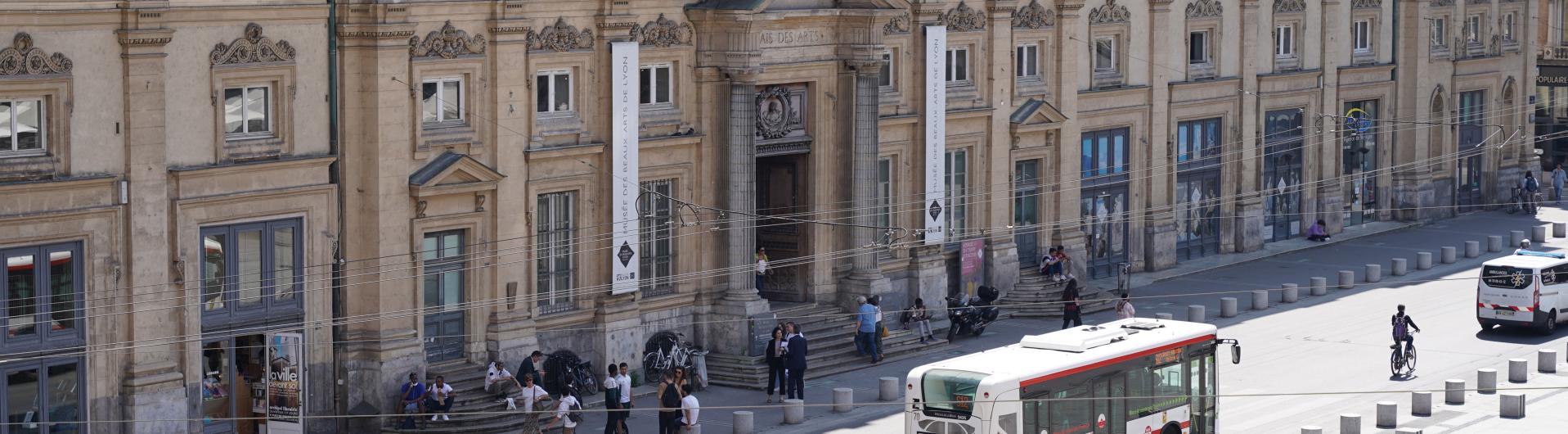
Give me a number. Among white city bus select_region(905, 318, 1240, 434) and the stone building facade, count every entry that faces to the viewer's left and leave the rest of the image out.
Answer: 0

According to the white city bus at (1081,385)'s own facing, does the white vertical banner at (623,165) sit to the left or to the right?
on its left

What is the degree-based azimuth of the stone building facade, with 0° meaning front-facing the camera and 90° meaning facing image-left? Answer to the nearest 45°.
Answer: approximately 315°

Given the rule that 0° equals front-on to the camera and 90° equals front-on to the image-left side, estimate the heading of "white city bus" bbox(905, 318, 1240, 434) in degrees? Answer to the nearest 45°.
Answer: approximately 225°

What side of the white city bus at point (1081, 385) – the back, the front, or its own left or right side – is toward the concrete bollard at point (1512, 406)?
front

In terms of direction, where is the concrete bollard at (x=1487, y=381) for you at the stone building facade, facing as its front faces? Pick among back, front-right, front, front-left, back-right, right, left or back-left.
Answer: front-left

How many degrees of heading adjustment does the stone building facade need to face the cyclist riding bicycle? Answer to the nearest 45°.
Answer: approximately 45° to its left

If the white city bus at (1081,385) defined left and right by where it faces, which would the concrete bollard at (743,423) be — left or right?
on its left

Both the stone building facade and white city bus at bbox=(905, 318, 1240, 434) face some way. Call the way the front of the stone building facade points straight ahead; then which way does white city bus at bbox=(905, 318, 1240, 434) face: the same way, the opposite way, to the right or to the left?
to the left

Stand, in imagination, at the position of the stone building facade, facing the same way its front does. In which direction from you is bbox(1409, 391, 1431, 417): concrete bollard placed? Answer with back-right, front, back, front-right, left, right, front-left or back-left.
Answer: front-left

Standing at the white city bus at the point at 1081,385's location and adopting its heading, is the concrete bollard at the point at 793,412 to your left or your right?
on your left

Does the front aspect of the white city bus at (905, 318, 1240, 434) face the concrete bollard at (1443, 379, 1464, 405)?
yes

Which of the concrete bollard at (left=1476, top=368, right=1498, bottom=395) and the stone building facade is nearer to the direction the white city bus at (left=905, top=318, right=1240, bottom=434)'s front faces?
the concrete bollard

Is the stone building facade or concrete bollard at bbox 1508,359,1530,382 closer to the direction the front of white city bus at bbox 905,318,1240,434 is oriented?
the concrete bollard

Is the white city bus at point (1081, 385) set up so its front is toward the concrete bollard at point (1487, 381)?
yes

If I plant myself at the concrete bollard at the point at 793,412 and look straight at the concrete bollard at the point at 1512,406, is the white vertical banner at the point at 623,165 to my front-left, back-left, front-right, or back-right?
back-left
